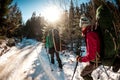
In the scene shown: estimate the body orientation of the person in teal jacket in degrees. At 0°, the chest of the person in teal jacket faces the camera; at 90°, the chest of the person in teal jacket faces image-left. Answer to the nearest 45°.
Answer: approximately 135°
